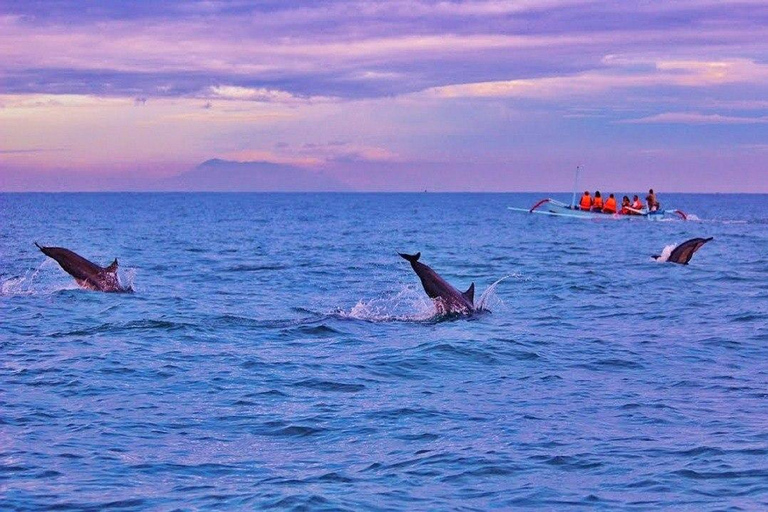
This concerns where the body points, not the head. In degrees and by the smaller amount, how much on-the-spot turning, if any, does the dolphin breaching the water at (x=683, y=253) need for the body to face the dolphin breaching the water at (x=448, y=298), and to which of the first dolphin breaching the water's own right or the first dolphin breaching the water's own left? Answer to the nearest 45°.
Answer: approximately 90° to the first dolphin breaching the water's own left

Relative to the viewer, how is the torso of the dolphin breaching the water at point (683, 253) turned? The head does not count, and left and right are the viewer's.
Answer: facing to the left of the viewer

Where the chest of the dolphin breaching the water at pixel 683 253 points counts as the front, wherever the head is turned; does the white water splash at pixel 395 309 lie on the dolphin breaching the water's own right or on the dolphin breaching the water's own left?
on the dolphin breaching the water's own left
